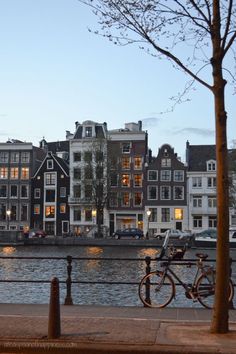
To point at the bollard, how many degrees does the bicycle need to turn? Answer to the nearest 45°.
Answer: approximately 45° to its left

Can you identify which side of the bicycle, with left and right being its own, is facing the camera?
left
